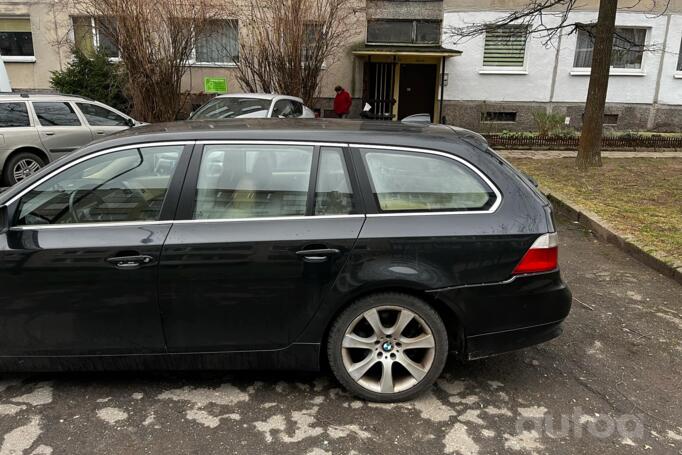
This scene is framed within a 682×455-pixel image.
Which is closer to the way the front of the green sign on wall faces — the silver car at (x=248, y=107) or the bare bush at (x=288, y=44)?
the silver car

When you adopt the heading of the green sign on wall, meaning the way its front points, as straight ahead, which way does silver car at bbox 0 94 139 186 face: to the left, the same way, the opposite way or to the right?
to the left

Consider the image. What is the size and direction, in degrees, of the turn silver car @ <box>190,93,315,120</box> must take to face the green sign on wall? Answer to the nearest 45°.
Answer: approximately 135° to its right

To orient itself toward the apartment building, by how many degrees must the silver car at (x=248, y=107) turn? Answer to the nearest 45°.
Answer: approximately 180°

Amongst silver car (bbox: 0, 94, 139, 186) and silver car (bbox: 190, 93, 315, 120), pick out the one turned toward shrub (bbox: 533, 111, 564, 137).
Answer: silver car (bbox: 0, 94, 139, 186)

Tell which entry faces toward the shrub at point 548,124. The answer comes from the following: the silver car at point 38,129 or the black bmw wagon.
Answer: the silver car

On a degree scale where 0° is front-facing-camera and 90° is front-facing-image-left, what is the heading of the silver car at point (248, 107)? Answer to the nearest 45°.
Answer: approximately 45°

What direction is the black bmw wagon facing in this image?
to the viewer's left

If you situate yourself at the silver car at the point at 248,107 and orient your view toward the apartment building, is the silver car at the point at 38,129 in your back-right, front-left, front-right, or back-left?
back-left

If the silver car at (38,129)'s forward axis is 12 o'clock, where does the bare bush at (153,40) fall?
The bare bush is roughly at 10 o'clock from the silver car.

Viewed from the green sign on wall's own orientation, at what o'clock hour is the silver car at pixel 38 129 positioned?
The silver car is roughly at 1 o'clock from the green sign on wall.

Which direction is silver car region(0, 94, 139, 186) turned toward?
to the viewer's right

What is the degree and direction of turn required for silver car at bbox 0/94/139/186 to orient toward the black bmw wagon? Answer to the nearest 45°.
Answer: approximately 90° to its right

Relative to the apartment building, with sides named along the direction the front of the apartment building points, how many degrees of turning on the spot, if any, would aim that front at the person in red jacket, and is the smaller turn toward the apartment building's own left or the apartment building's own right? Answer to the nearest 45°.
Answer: approximately 45° to the apartment building's own right
